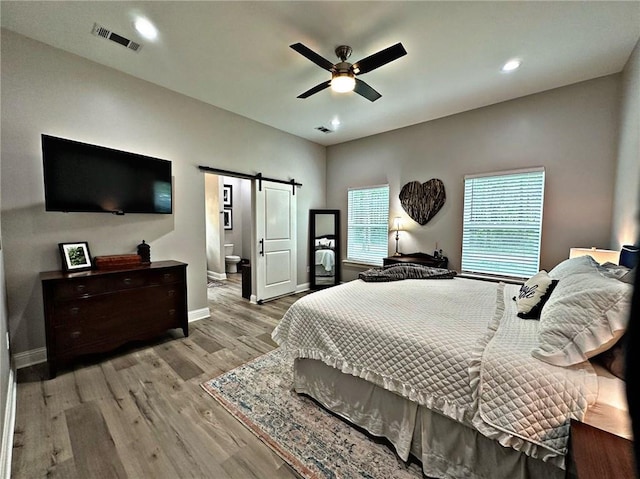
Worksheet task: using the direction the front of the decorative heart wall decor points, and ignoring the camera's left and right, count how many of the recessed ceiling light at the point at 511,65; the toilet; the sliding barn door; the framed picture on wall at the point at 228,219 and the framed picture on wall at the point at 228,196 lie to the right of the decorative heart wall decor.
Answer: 4

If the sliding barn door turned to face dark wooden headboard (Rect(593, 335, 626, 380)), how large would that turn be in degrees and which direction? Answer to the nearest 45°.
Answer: approximately 45° to its right

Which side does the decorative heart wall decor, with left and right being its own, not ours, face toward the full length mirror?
right

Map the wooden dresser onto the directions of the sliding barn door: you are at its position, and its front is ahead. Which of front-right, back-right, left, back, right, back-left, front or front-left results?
right

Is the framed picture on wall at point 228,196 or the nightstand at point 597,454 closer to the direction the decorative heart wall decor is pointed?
the nightstand

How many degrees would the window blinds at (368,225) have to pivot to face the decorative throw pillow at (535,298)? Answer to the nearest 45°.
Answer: approximately 45° to its left

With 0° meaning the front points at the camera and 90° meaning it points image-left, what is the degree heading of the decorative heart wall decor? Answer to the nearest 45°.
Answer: approximately 0°

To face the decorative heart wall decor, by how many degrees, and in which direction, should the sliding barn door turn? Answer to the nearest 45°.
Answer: approximately 45° to its left

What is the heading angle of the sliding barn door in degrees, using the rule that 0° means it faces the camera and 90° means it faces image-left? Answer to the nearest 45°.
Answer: approximately 315°

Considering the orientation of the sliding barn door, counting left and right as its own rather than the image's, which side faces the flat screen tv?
right

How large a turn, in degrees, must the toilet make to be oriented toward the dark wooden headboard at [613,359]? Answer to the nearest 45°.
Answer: approximately 45° to its right

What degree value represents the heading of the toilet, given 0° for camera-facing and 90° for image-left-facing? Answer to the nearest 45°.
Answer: approximately 315°

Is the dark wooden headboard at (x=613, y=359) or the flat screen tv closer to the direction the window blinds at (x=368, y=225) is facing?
the flat screen tv

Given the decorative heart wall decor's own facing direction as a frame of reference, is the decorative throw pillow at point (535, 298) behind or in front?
in front
